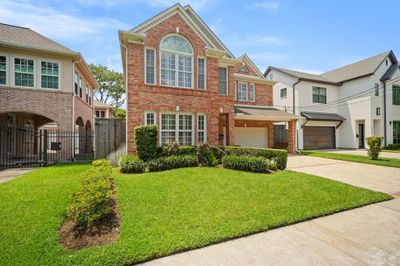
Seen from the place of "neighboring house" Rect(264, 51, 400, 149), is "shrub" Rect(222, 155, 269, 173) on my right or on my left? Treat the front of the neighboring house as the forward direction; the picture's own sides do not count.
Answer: on my right

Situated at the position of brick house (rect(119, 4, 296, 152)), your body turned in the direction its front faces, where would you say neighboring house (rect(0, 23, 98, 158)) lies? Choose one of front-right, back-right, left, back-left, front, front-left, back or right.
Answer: back-right

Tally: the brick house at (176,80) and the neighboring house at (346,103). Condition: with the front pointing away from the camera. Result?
0

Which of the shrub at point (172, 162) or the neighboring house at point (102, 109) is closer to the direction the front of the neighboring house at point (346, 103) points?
the shrub

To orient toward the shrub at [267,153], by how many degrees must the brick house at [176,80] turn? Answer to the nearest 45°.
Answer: approximately 45° to its left

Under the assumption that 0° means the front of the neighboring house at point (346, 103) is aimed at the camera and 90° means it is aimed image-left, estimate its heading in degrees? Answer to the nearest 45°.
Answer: approximately 315°

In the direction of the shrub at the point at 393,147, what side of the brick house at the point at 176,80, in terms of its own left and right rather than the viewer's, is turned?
left

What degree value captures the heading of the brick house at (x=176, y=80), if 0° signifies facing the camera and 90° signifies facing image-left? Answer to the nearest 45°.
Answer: approximately 315°

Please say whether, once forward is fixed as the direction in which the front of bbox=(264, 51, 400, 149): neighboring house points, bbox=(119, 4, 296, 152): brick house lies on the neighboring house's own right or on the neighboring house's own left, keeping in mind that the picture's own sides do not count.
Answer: on the neighboring house's own right

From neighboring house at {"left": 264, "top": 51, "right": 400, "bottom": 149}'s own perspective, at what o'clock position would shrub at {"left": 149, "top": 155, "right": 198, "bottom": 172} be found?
The shrub is roughly at 2 o'clock from the neighboring house.
